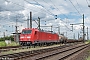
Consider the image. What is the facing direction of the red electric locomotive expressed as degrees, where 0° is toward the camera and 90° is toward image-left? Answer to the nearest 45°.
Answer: approximately 45°
